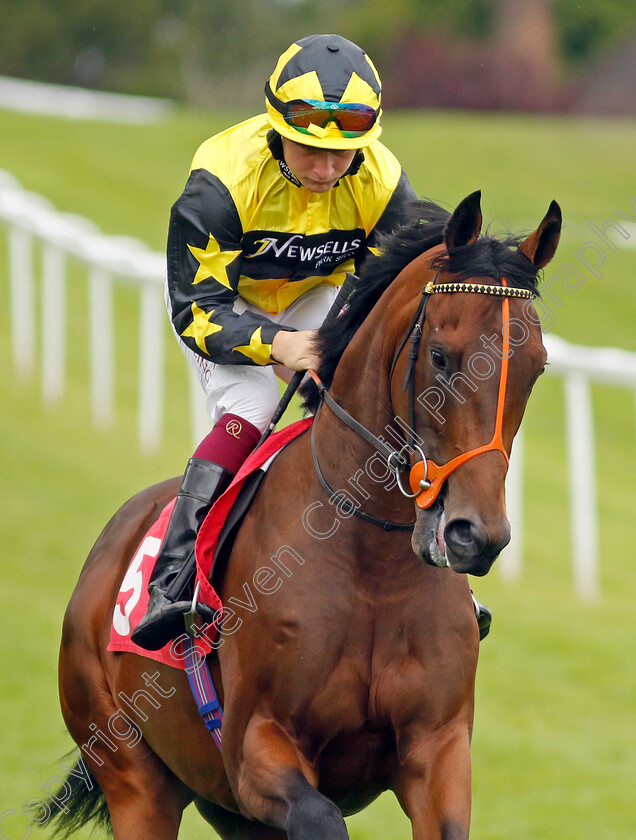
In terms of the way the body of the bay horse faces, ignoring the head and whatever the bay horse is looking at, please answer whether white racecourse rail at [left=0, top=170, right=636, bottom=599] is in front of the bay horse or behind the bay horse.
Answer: behind

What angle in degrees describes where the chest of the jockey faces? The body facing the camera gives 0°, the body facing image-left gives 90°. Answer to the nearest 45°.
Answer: approximately 315°

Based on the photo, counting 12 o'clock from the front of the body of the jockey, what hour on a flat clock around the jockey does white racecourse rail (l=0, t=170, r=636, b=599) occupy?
The white racecourse rail is roughly at 7 o'clock from the jockey.

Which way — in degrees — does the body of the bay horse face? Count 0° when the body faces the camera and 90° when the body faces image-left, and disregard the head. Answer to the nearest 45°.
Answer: approximately 315°
